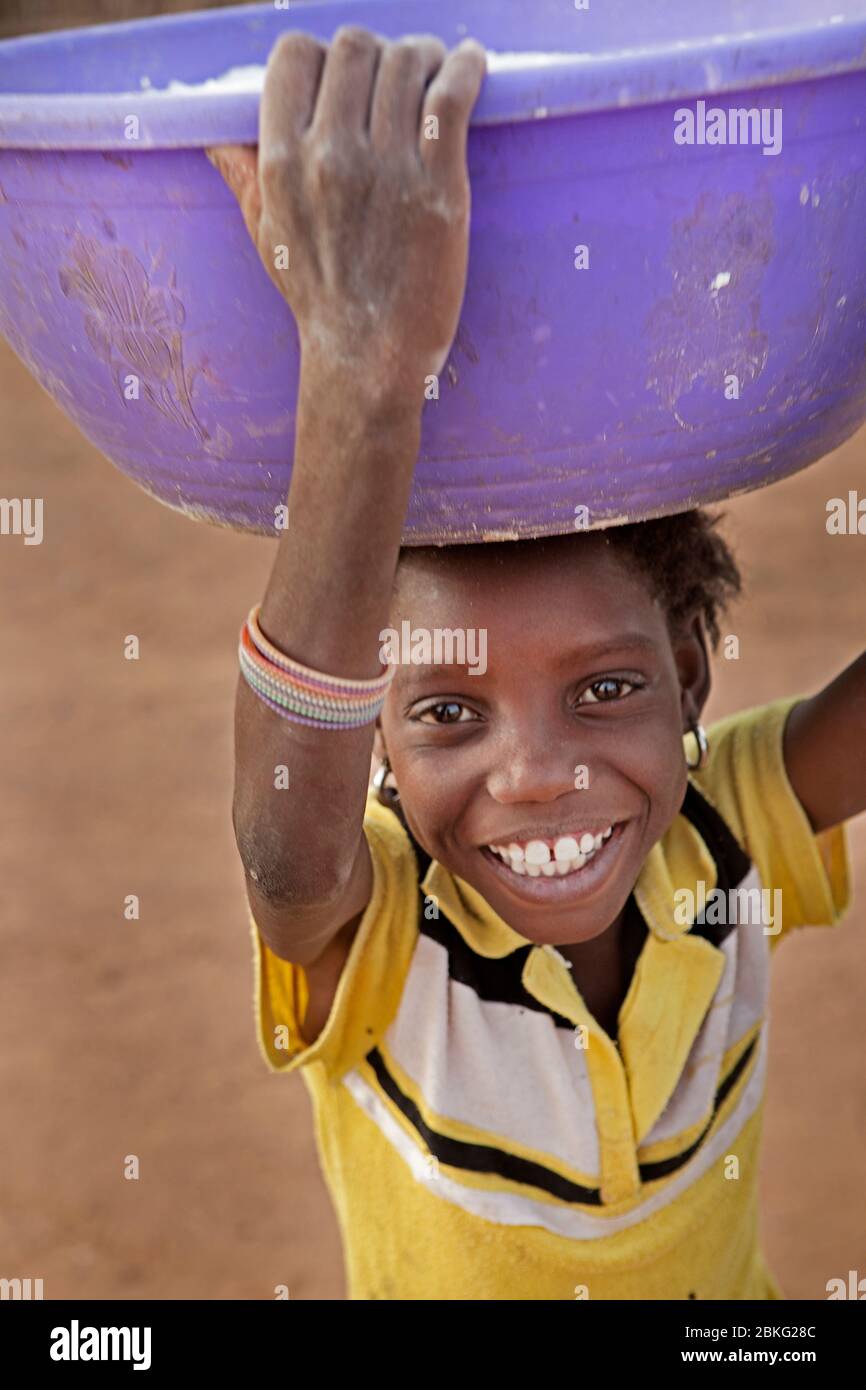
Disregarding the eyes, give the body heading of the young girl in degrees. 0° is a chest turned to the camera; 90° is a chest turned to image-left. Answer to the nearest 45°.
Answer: approximately 0°
